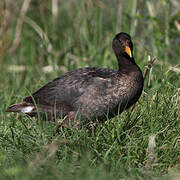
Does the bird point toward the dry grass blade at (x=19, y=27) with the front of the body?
no

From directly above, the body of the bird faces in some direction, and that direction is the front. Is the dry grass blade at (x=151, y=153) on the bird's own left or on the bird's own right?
on the bird's own right

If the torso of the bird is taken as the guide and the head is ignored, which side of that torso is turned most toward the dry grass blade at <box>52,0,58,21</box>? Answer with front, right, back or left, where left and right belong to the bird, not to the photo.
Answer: left

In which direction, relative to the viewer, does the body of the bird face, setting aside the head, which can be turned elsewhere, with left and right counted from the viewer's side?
facing to the right of the viewer
